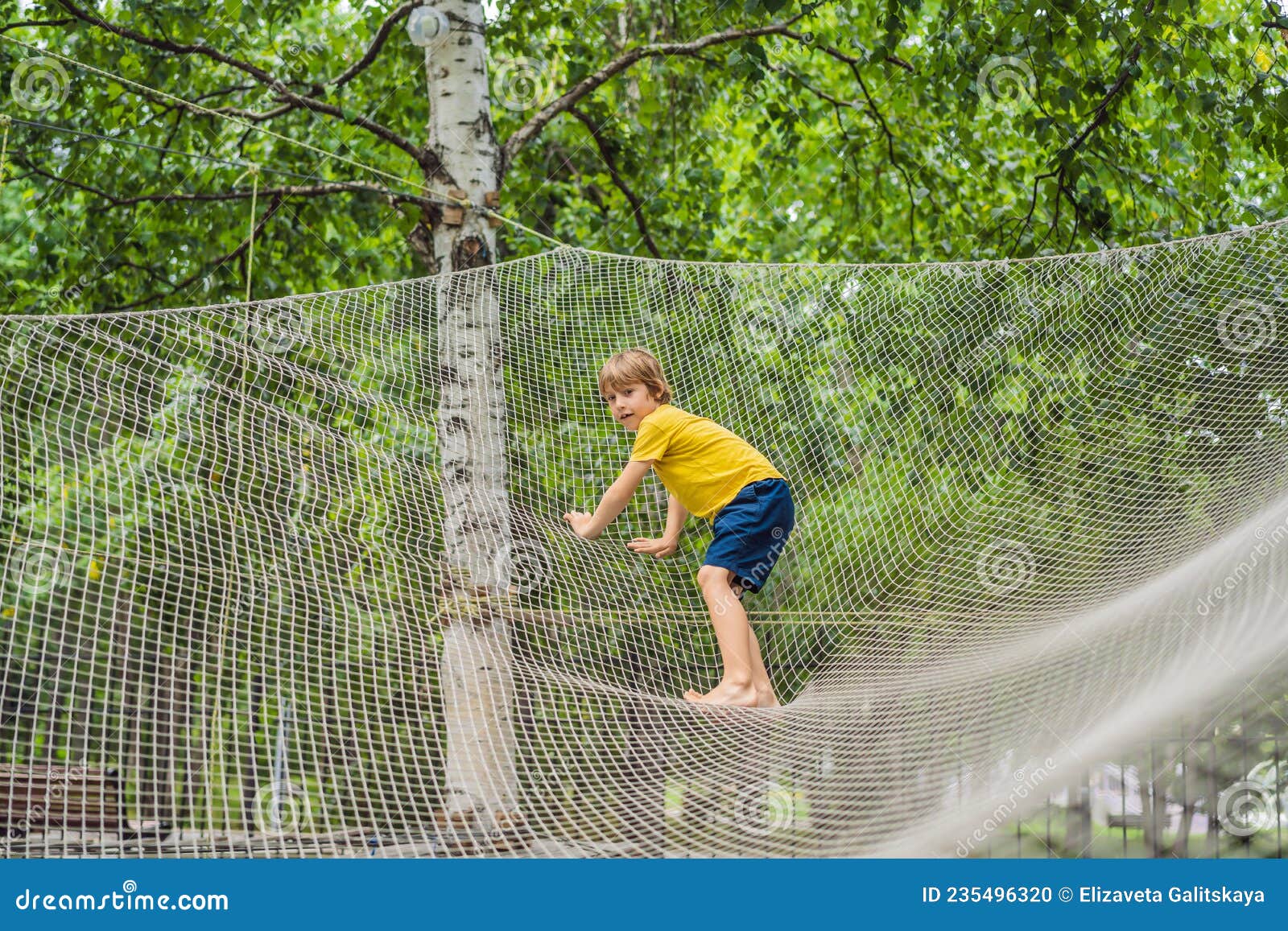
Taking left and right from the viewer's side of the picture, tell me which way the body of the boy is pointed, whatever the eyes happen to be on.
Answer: facing to the left of the viewer
